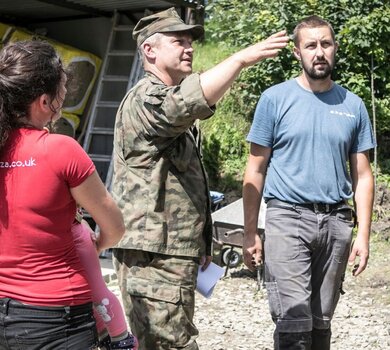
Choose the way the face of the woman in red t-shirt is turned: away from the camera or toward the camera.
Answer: away from the camera

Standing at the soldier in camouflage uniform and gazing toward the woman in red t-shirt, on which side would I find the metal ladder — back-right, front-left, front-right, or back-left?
back-right

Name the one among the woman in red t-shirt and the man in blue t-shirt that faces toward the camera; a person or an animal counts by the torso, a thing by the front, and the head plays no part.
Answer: the man in blue t-shirt

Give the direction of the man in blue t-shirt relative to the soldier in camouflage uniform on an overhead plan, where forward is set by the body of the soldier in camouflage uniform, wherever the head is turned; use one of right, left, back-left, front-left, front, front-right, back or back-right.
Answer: front-left

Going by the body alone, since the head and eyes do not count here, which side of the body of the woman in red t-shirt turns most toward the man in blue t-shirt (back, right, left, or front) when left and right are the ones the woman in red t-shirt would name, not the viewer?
front

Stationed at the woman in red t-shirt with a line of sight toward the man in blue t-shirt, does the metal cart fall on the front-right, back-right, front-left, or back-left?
front-left

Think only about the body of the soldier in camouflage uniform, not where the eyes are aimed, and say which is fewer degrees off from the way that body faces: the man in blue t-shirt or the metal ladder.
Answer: the man in blue t-shirt

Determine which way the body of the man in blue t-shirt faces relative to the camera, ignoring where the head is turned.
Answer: toward the camera

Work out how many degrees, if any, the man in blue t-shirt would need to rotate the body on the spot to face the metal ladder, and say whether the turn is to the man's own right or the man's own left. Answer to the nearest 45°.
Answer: approximately 135° to the man's own right

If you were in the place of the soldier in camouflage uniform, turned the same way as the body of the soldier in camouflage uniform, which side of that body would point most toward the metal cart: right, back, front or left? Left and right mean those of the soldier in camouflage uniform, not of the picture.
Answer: left

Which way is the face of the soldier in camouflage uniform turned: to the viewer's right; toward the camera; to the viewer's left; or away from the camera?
to the viewer's right

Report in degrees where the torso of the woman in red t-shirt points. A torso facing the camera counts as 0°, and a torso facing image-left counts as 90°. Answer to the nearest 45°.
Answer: approximately 225°

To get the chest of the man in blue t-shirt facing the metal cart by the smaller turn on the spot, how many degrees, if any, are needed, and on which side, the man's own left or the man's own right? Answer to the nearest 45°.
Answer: approximately 180°
